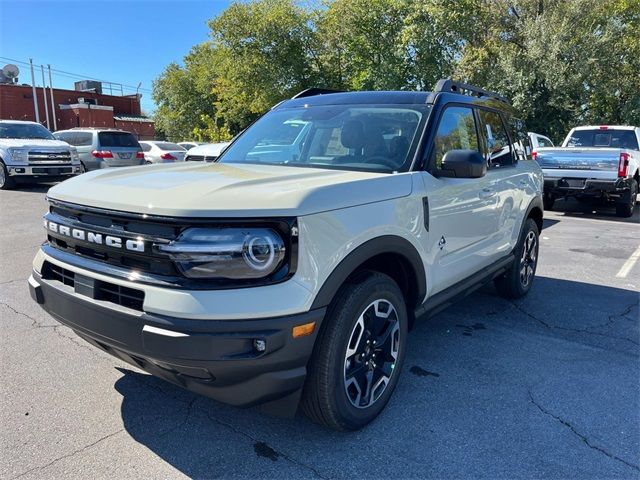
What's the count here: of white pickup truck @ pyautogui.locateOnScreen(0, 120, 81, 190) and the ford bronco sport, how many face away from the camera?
0

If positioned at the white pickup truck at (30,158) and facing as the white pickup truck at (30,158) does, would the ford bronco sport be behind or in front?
in front

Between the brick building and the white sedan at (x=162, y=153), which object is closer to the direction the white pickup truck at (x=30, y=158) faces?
the white sedan

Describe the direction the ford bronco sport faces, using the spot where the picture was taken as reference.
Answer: facing the viewer and to the left of the viewer

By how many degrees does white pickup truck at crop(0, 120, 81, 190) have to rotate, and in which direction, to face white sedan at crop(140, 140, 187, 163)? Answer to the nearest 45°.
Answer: approximately 90° to its left

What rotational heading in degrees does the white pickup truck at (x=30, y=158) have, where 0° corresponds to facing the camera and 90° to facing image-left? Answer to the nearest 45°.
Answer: approximately 315°

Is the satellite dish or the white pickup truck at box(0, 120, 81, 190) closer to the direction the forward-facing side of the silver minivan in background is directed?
the satellite dish

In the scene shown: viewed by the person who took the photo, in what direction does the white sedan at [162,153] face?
facing away from the viewer and to the left of the viewer

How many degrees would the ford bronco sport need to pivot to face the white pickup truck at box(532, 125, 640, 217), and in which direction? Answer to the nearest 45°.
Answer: approximately 180°

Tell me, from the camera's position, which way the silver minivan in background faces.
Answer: facing away from the viewer and to the left of the viewer

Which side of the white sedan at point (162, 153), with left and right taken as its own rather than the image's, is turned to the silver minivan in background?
left

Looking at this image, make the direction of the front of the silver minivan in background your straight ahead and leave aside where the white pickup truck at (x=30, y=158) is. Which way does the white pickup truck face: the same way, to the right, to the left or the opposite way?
the opposite way

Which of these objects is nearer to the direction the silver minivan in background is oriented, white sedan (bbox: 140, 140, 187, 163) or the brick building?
the brick building

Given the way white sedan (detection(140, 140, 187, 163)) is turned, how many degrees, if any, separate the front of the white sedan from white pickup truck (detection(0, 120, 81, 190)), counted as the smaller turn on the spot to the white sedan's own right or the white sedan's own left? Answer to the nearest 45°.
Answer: approximately 90° to the white sedan's own left

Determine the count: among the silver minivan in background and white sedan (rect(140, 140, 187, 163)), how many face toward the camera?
0

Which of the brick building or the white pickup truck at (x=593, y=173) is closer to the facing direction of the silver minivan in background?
the brick building
